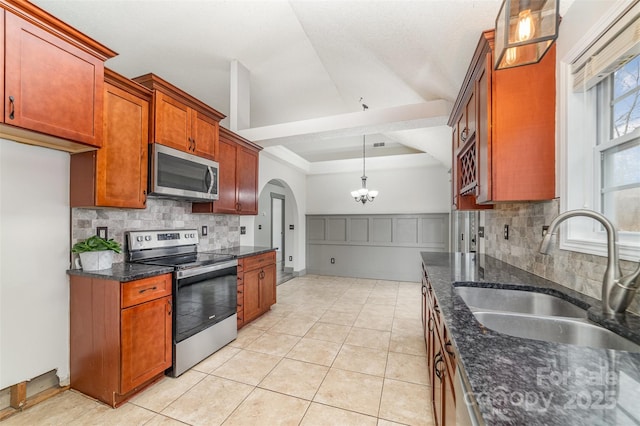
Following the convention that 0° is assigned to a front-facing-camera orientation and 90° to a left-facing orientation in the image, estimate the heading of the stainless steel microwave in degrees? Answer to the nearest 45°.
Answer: approximately 315°

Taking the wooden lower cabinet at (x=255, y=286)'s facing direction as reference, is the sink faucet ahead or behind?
ahead

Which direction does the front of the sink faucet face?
to the viewer's left

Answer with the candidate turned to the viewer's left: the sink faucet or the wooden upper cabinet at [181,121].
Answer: the sink faucet

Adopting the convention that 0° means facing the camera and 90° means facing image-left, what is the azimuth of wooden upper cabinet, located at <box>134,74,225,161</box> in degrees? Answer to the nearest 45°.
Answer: approximately 315°

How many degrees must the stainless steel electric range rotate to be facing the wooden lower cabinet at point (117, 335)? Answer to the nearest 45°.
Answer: approximately 90° to its right

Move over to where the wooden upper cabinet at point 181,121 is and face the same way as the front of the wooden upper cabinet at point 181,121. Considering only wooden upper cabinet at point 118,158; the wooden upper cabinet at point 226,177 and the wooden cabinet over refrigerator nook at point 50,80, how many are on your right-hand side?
2

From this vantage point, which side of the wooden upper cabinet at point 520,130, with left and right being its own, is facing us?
left

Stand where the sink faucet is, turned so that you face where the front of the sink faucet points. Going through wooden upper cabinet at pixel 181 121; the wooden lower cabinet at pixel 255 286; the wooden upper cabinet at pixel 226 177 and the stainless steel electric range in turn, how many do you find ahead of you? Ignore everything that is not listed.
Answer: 4

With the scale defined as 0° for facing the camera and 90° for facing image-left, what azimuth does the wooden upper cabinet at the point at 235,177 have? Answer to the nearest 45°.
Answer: approximately 315°

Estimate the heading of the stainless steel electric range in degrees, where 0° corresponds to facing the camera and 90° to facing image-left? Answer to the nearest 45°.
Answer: approximately 315°

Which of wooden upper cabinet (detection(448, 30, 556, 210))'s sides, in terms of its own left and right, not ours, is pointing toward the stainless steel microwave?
front
